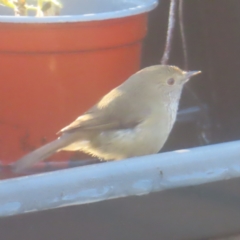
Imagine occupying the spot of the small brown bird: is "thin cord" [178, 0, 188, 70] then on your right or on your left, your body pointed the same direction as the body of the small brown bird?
on your left

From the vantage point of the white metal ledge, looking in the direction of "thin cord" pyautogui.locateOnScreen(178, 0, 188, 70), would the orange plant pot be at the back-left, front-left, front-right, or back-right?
front-left

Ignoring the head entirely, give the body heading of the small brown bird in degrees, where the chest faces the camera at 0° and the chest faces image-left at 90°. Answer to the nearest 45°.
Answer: approximately 270°

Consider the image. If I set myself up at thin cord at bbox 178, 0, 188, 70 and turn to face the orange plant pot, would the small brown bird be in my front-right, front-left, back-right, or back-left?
front-left
